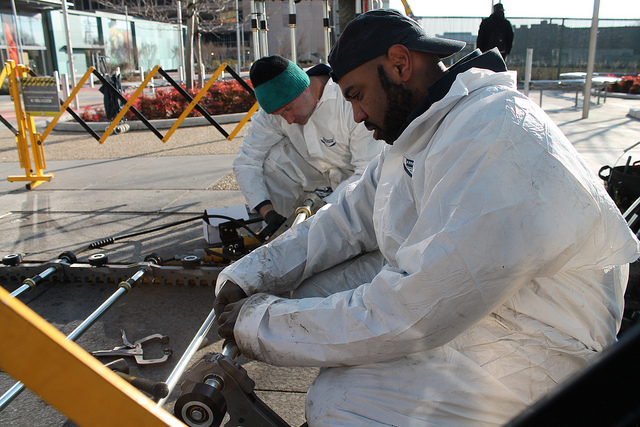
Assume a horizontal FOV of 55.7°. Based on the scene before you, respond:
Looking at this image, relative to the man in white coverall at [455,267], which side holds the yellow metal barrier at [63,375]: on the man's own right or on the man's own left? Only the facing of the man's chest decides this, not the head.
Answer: on the man's own left

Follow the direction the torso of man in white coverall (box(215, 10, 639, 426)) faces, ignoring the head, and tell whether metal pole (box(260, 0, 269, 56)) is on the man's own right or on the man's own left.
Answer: on the man's own right

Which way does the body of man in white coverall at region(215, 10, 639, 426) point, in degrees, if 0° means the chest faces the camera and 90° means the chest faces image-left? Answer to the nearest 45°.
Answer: approximately 90°

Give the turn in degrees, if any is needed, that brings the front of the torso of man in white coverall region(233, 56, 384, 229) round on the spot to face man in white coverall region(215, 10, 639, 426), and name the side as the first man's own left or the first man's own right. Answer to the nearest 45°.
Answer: approximately 45° to the first man's own left

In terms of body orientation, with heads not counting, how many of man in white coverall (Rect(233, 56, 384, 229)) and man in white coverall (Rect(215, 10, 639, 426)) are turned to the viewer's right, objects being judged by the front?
0

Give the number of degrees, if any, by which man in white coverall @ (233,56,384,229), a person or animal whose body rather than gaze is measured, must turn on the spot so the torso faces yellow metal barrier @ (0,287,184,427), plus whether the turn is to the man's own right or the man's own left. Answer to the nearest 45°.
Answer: approximately 45° to the man's own left

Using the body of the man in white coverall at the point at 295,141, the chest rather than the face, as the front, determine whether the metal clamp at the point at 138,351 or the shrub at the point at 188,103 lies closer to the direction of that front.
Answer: the metal clamp

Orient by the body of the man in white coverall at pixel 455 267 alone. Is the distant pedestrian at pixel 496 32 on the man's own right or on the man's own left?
on the man's own right

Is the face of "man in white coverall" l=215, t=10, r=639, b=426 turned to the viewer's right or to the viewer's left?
to the viewer's left

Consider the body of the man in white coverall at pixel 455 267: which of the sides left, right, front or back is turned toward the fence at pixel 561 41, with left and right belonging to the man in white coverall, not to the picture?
right

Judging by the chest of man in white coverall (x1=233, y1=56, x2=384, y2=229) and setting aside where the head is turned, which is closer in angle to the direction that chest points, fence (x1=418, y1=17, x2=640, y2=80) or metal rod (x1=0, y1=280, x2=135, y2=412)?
the metal rod
